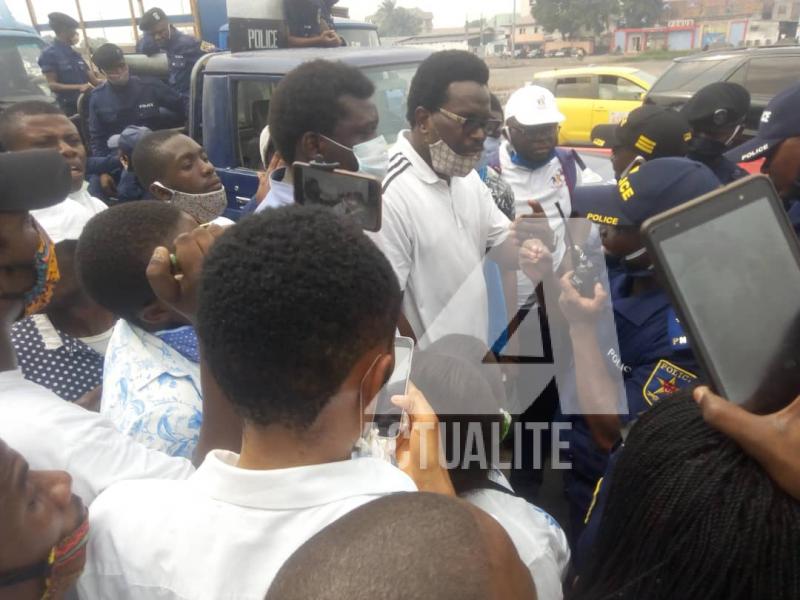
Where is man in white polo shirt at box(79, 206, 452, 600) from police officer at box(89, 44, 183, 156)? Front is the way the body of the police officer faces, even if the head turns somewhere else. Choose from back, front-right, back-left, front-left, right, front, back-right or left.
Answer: front

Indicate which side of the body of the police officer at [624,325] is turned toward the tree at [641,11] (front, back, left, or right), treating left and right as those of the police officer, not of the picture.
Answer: right

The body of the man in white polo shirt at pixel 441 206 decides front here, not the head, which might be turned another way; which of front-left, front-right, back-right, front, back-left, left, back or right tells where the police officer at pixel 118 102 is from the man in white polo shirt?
back

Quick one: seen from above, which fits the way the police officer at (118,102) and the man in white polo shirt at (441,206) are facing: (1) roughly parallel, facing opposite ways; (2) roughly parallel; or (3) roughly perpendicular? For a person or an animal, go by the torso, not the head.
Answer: roughly parallel

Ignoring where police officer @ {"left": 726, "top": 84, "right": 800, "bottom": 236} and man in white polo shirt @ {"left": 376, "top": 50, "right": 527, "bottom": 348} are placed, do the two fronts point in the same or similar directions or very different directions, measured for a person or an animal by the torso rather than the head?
very different directions

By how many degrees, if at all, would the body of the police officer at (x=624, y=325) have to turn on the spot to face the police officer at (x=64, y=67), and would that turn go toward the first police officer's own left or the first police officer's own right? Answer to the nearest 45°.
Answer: approximately 45° to the first police officer's own right

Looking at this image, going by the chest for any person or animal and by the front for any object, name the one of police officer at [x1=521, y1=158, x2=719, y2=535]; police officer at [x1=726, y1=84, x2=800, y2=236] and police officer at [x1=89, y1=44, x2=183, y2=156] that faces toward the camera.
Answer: police officer at [x1=89, y1=44, x2=183, y2=156]

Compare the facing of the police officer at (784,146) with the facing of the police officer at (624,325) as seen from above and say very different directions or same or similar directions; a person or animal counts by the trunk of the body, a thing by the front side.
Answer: same or similar directions

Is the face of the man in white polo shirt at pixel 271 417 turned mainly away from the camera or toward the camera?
away from the camera

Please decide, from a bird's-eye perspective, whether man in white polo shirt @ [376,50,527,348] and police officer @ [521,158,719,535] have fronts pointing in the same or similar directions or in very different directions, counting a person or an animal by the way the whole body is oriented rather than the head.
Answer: very different directions

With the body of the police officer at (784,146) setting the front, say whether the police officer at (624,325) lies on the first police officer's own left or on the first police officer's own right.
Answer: on the first police officer's own left

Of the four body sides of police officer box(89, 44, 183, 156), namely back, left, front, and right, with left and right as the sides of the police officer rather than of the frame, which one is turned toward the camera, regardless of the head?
front

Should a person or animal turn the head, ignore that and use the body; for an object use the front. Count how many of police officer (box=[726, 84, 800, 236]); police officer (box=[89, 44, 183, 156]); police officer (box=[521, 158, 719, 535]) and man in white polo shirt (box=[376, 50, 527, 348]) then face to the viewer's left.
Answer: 2

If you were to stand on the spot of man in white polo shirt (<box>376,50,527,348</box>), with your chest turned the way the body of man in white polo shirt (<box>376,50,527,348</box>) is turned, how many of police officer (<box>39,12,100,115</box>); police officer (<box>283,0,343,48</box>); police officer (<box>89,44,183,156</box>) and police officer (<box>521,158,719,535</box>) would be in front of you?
1

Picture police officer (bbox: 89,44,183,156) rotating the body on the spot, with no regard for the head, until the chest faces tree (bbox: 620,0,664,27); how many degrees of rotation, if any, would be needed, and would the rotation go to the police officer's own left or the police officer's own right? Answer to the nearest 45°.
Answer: approximately 135° to the police officer's own left

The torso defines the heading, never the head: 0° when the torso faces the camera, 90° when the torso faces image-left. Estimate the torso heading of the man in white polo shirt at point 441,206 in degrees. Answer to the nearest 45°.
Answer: approximately 315°

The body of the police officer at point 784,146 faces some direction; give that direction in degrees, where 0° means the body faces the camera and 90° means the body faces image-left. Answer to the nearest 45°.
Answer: approximately 90°

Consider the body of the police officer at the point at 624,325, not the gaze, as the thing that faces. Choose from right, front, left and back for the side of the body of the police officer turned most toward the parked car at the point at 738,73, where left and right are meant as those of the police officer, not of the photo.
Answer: right

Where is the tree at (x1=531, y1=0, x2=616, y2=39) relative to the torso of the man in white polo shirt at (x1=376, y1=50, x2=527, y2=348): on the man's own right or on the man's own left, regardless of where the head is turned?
on the man's own left

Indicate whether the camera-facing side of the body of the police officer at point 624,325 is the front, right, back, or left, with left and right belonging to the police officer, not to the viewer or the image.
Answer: left

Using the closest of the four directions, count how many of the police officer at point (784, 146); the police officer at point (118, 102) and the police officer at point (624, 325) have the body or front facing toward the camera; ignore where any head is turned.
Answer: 1

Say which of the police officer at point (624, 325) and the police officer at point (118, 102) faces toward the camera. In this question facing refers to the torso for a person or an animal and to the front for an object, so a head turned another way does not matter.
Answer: the police officer at point (118, 102)

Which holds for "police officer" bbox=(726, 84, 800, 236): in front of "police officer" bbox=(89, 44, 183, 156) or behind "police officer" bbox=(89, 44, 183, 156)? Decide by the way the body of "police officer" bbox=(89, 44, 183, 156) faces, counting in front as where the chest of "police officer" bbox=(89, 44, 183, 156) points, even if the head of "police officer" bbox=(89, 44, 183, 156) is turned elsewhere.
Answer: in front

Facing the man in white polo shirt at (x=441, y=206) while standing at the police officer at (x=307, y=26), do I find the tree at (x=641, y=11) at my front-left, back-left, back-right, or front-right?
back-left
